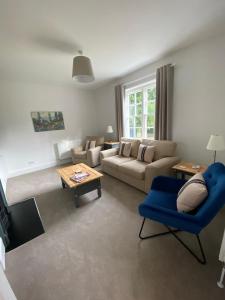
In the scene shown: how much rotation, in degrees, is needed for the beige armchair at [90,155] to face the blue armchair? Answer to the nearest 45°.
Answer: approximately 45° to its left

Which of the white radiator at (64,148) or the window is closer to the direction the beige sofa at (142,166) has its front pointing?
the white radiator

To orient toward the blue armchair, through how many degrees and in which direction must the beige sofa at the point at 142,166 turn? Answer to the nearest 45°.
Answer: approximately 45° to its left

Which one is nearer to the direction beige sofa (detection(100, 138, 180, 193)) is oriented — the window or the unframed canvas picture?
the unframed canvas picture

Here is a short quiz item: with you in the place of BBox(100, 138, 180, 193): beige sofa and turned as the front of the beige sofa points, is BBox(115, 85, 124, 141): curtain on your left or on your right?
on your right

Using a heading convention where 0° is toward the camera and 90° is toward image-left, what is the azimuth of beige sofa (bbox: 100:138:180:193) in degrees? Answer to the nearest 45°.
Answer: approximately 45°

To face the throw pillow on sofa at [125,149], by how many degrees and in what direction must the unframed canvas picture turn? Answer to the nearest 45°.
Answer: approximately 45° to its left

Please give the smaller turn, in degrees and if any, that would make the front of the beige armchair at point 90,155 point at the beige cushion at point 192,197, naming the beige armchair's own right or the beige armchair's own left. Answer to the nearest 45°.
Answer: approximately 45° to the beige armchair's own left
